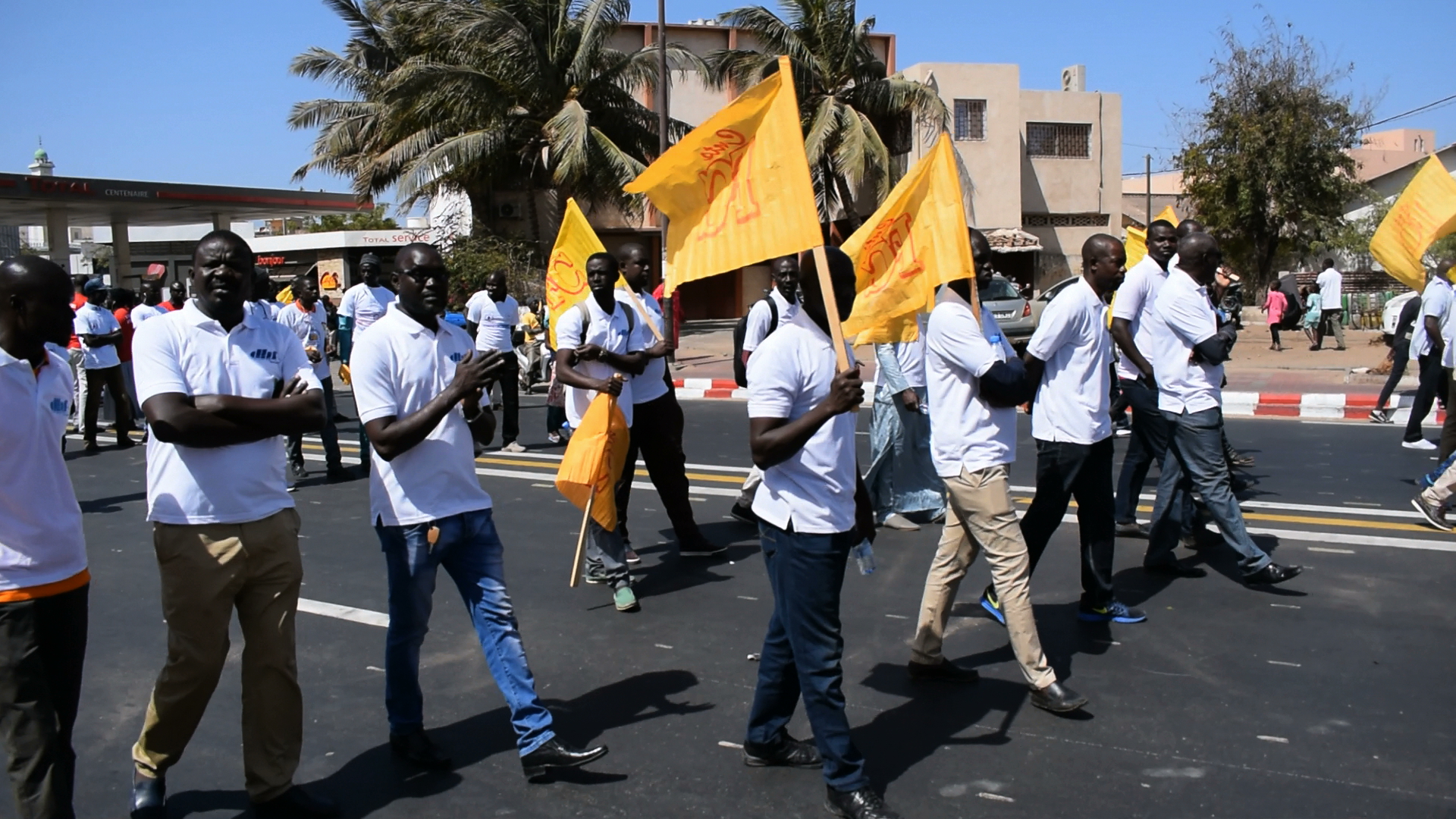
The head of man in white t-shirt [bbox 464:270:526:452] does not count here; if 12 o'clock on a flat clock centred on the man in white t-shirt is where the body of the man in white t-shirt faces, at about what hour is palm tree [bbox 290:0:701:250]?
The palm tree is roughly at 6 o'clock from the man in white t-shirt.

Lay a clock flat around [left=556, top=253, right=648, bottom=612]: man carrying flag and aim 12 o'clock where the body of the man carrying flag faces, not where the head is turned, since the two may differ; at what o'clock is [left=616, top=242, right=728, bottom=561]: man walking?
The man walking is roughly at 7 o'clock from the man carrying flag.

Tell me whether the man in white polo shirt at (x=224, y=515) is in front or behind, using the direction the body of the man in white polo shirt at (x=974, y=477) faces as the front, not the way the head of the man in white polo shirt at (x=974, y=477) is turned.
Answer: behind

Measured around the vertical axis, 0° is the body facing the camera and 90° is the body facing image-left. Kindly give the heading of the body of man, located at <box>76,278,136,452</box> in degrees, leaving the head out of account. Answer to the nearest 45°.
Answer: approximately 315°

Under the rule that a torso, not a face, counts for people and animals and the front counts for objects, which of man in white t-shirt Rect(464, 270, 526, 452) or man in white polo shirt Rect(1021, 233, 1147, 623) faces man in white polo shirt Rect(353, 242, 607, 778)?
man in white t-shirt Rect(464, 270, 526, 452)

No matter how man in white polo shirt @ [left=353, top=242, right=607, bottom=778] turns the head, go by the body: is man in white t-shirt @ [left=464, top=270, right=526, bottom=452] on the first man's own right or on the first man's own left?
on the first man's own left
